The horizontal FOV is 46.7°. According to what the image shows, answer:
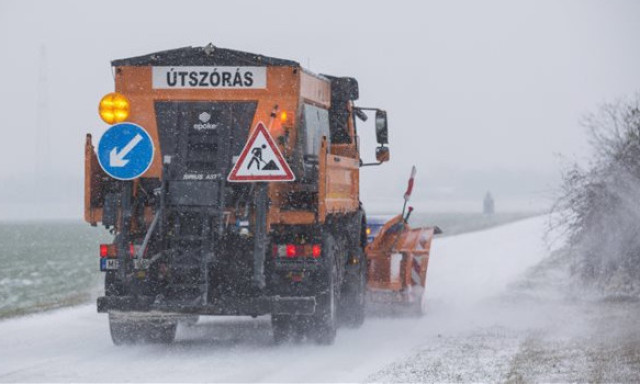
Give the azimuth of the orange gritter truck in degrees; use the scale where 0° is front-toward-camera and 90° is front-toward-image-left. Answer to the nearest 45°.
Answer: approximately 180°

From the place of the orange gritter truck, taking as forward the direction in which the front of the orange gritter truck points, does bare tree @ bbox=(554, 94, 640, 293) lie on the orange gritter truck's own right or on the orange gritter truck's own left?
on the orange gritter truck's own right
